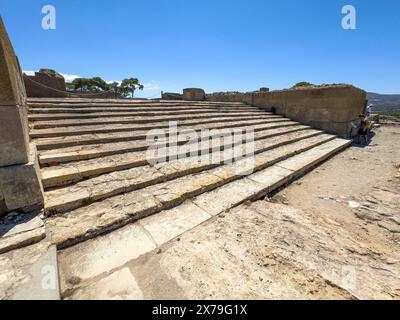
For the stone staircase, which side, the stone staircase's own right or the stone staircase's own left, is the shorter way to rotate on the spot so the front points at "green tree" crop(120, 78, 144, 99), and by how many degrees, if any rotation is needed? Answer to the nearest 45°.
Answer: approximately 135° to the stone staircase's own left

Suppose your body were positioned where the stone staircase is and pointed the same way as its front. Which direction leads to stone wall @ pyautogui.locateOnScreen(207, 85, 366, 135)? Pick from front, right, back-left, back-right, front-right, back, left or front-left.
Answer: left

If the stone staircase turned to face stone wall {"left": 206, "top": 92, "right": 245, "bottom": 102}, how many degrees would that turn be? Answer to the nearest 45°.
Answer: approximately 135° to its left

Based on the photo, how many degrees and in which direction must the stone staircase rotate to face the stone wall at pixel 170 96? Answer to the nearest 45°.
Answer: approximately 135° to its left

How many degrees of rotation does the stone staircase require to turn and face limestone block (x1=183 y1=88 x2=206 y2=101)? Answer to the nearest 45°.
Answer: approximately 135° to its left

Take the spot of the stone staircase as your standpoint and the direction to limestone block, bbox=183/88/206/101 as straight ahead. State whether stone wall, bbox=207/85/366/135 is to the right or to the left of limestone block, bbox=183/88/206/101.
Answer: right

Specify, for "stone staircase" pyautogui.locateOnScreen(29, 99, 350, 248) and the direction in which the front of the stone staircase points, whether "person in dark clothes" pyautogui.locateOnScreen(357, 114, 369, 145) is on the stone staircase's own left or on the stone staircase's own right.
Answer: on the stone staircase's own left

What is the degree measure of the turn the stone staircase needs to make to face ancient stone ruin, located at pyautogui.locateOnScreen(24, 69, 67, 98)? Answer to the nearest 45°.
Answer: approximately 180°

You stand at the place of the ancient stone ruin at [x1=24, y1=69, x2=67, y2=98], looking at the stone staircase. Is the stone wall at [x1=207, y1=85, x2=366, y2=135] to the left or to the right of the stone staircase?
left
